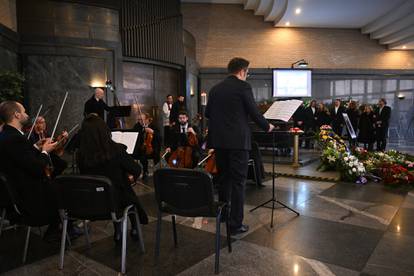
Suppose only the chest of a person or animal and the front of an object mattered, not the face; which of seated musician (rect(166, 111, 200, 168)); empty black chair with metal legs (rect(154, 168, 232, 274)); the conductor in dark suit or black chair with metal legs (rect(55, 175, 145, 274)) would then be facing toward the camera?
the seated musician

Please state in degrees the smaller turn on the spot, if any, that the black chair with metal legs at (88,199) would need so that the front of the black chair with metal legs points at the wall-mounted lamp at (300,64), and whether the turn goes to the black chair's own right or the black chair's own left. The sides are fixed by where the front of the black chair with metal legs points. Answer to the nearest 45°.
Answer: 0° — it already faces it

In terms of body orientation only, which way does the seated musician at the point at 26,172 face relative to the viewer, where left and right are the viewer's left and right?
facing away from the viewer and to the right of the viewer

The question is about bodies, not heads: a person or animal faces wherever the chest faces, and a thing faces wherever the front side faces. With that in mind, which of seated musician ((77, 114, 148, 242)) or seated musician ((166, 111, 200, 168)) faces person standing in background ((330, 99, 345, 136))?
seated musician ((77, 114, 148, 242))

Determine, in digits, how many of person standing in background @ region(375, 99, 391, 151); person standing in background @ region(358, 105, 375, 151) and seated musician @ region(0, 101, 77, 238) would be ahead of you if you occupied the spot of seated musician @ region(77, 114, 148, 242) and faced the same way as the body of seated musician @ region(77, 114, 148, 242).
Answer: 2

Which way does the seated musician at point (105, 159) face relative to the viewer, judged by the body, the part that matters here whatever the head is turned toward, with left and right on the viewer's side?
facing away from the viewer and to the right of the viewer

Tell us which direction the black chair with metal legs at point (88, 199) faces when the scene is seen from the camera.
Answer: facing away from the viewer and to the right of the viewer

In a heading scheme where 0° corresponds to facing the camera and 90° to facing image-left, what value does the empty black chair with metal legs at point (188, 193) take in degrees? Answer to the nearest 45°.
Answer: approximately 225°

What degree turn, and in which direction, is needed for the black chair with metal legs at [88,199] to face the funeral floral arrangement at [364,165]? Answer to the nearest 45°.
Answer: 0° — it already faces it

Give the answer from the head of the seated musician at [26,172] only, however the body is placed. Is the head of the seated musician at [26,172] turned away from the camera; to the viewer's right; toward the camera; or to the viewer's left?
to the viewer's right

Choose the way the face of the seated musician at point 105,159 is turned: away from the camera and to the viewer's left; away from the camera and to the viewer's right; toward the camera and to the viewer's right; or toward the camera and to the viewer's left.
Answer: away from the camera and to the viewer's right
